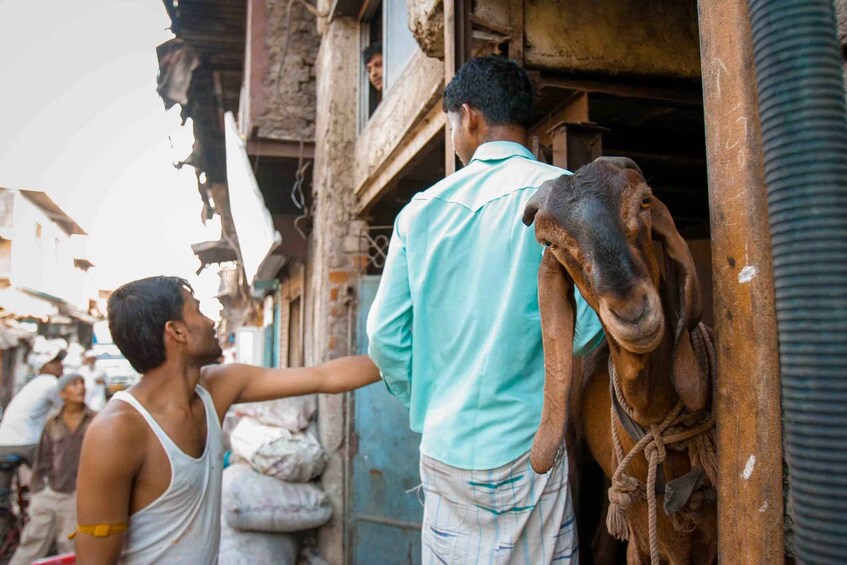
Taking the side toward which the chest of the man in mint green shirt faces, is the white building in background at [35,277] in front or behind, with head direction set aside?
in front

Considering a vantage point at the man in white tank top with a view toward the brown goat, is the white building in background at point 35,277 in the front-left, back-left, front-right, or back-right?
back-left

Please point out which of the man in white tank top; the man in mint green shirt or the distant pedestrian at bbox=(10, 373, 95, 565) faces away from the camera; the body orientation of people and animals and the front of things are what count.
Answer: the man in mint green shirt

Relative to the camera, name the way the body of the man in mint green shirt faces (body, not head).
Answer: away from the camera

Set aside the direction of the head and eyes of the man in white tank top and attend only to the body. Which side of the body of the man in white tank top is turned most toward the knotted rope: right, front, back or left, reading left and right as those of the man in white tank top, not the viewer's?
front

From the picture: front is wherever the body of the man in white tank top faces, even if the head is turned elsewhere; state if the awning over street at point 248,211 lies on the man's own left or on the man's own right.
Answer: on the man's own left

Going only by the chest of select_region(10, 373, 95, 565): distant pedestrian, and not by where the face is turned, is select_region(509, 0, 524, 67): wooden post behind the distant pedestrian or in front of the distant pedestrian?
in front

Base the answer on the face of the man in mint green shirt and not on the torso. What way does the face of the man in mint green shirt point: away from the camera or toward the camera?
away from the camera

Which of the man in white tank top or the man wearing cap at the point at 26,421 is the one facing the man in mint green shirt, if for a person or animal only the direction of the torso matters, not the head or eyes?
the man in white tank top

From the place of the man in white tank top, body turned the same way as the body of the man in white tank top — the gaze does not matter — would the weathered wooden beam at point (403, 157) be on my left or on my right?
on my left

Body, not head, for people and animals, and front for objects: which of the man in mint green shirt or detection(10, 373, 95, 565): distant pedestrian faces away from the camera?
the man in mint green shirt
